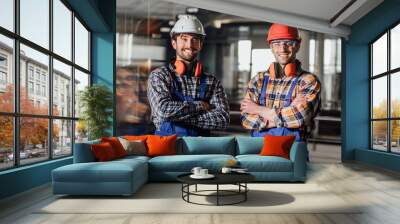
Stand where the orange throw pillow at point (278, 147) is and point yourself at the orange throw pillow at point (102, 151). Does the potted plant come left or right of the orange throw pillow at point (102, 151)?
right

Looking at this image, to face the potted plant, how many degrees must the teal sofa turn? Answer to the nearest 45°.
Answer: approximately 135° to its right

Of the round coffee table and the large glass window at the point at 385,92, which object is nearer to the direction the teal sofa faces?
the round coffee table

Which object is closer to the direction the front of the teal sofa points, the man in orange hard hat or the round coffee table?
the round coffee table

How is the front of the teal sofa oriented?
toward the camera
